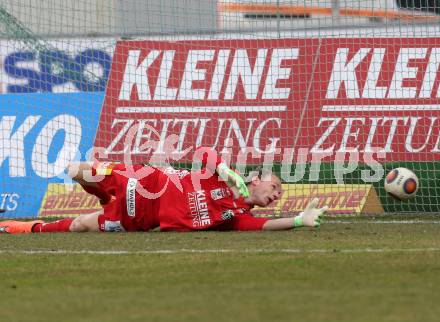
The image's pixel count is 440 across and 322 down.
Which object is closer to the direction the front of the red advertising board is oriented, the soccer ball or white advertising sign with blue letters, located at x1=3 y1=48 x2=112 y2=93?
the soccer ball

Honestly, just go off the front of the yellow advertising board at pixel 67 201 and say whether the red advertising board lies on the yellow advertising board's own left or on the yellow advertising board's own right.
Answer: on the yellow advertising board's own left

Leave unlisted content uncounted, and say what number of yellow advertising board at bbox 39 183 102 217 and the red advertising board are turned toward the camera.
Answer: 2

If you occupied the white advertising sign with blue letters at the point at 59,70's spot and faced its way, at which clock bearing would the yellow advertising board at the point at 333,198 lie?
The yellow advertising board is roughly at 10 o'clock from the white advertising sign with blue letters.

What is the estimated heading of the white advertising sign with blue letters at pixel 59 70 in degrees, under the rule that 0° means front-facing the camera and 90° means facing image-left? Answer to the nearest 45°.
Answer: approximately 0°

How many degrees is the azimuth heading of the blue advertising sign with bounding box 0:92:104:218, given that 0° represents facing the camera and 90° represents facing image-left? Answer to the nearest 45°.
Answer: approximately 0°

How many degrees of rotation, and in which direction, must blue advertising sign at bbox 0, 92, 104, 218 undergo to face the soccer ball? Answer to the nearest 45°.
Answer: approximately 45° to its left
